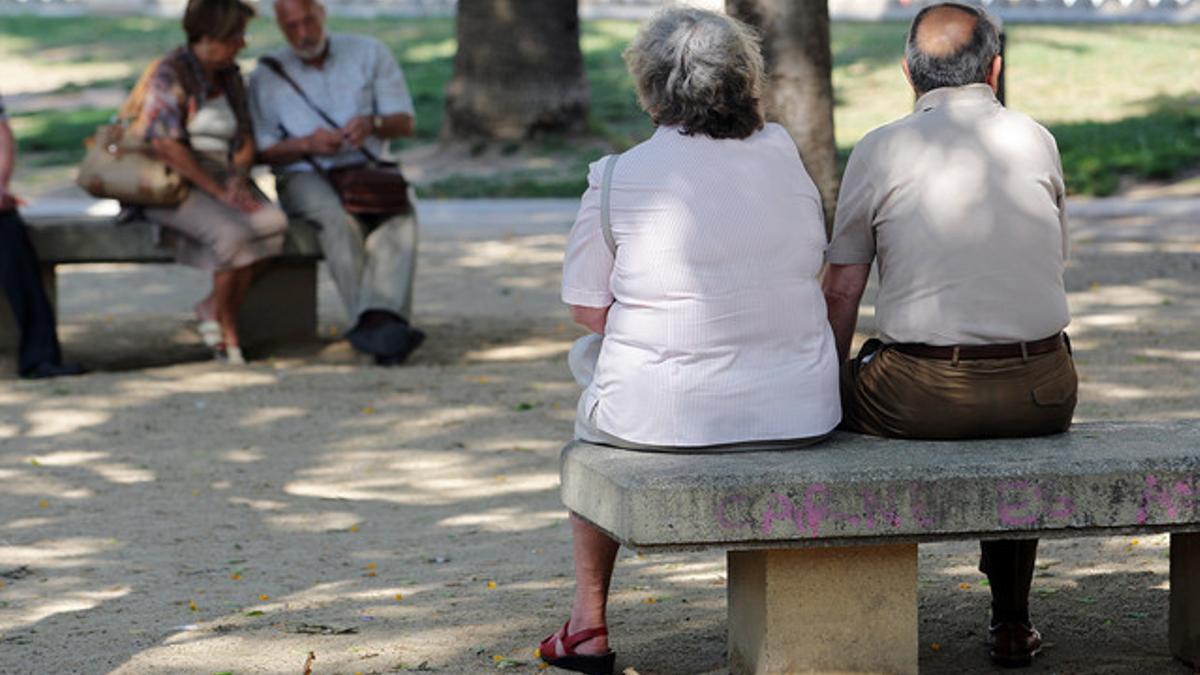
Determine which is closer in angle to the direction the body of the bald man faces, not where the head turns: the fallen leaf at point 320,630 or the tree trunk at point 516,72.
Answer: the tree trunk

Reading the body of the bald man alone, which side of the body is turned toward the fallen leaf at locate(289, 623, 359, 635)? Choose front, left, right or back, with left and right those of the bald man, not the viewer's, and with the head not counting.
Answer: left

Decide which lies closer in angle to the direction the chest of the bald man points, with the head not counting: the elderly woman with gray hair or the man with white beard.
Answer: the man with white beard

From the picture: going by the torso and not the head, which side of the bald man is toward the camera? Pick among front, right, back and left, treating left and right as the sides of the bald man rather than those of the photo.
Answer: back

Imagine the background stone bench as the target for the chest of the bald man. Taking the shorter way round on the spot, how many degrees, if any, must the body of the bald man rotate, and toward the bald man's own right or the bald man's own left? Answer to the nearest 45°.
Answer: approximately 45° to the bald man's own left

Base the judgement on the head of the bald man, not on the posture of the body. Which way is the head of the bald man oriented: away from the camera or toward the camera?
away from the camera

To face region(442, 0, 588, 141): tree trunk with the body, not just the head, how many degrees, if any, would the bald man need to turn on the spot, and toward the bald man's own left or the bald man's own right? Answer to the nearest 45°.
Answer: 0° — they already face it

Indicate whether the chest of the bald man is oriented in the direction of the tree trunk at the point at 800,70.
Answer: yes

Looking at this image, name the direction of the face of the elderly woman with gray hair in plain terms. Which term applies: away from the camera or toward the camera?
away from the camera

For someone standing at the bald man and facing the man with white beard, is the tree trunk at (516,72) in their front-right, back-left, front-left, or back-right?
front-right

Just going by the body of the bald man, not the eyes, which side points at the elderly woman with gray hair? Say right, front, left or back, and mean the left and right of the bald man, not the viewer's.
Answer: left

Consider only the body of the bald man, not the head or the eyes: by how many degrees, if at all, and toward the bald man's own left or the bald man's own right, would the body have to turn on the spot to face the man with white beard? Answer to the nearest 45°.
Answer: approximately 45° to the bald man's own left
